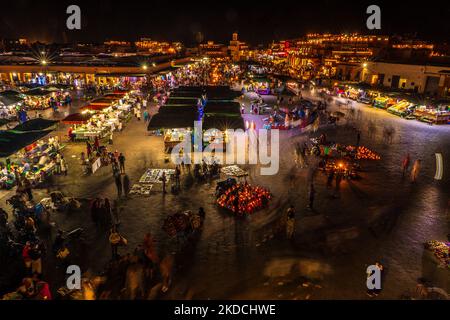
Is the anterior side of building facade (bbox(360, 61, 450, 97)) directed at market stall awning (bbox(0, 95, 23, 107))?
yes

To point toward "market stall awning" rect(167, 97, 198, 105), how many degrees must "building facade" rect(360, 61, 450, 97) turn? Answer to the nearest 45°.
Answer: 0° — it already faces it

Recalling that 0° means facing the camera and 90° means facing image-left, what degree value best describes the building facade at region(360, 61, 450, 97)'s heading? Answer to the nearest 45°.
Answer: approximately 45°

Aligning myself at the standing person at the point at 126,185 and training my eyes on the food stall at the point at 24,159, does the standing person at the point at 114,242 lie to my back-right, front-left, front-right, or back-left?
back-left

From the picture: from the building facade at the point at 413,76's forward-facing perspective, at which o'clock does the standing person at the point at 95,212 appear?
The standing person is roughly at 11 o'clock from the building facade.

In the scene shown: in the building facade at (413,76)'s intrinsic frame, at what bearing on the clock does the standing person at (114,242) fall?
The standing person is roughly at 11 o'clock from the building facade.

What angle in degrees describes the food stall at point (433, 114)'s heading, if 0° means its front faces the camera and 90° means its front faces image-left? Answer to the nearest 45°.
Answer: approximately 45°

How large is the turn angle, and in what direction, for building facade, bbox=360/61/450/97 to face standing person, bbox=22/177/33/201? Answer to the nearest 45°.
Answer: approximately 45° to its left

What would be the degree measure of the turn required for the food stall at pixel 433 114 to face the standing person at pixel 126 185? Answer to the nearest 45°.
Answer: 0° — it already faces them

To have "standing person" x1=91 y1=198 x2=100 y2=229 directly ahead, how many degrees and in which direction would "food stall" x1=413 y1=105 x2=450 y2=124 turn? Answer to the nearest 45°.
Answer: approximately 45° to its left
